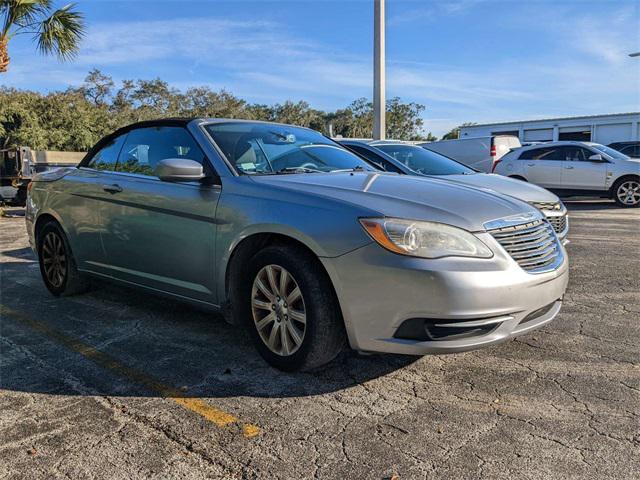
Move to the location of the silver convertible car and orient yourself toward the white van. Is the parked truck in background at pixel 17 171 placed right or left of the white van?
left

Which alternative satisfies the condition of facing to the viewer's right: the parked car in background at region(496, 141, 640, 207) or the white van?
the parked car in background

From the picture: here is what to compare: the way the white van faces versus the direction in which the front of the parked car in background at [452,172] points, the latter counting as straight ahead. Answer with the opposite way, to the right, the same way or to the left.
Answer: the opposite way

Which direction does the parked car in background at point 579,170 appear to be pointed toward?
to the viewer's right

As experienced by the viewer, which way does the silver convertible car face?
facing the viewer and to the right of the viewer

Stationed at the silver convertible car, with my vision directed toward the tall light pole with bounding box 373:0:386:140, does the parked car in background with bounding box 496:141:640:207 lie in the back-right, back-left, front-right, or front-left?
front-right

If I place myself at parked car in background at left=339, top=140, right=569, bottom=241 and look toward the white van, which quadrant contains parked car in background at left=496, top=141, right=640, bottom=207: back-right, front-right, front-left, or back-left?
front-right

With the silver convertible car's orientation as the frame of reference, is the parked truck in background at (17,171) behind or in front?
behind

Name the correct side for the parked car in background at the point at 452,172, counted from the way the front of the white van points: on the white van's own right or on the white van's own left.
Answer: on the white van's own left

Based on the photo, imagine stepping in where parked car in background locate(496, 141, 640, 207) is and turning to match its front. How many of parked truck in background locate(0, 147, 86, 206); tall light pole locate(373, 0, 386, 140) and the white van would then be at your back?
3

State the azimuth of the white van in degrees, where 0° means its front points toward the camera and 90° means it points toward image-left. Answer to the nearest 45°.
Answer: approximately 135°

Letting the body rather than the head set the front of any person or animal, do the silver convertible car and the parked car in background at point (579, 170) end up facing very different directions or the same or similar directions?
same or similar directions

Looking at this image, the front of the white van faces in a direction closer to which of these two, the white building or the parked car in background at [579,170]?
the white building
